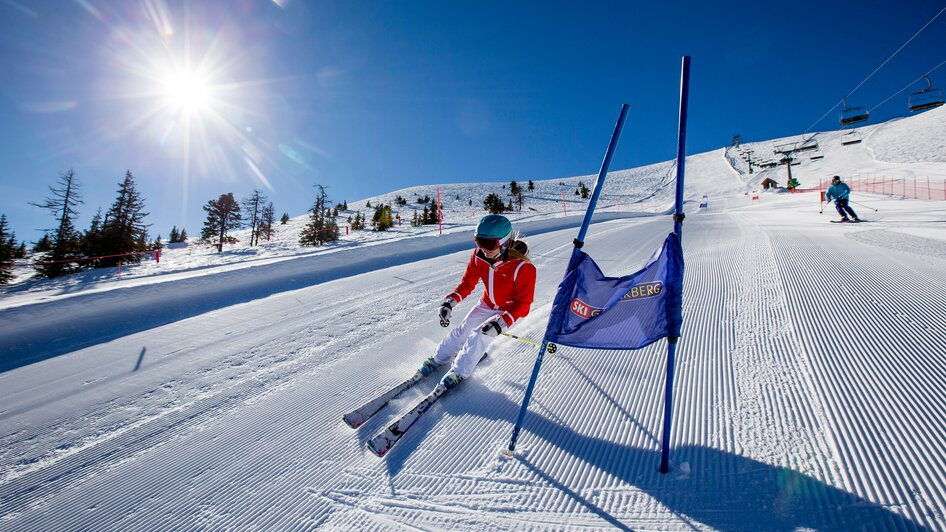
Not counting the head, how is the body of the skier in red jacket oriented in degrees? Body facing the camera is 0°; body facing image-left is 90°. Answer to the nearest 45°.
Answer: approximately 45°

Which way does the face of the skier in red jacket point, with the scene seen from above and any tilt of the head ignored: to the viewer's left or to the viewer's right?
to the viewer's left

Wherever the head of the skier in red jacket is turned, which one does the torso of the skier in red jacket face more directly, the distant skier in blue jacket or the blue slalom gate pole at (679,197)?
the blue slalom gate pole

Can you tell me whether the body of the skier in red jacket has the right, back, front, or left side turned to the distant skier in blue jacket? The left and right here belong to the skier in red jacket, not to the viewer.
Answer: back

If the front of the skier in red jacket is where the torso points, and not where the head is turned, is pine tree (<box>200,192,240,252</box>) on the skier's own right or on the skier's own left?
on the skier's own right

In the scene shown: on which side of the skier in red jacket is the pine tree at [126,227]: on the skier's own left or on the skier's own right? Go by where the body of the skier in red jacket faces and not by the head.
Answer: on the skier's own right

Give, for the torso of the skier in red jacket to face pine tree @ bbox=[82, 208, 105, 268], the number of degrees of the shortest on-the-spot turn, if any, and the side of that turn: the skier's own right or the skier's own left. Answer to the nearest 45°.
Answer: approximately 90° to the skier's own right
